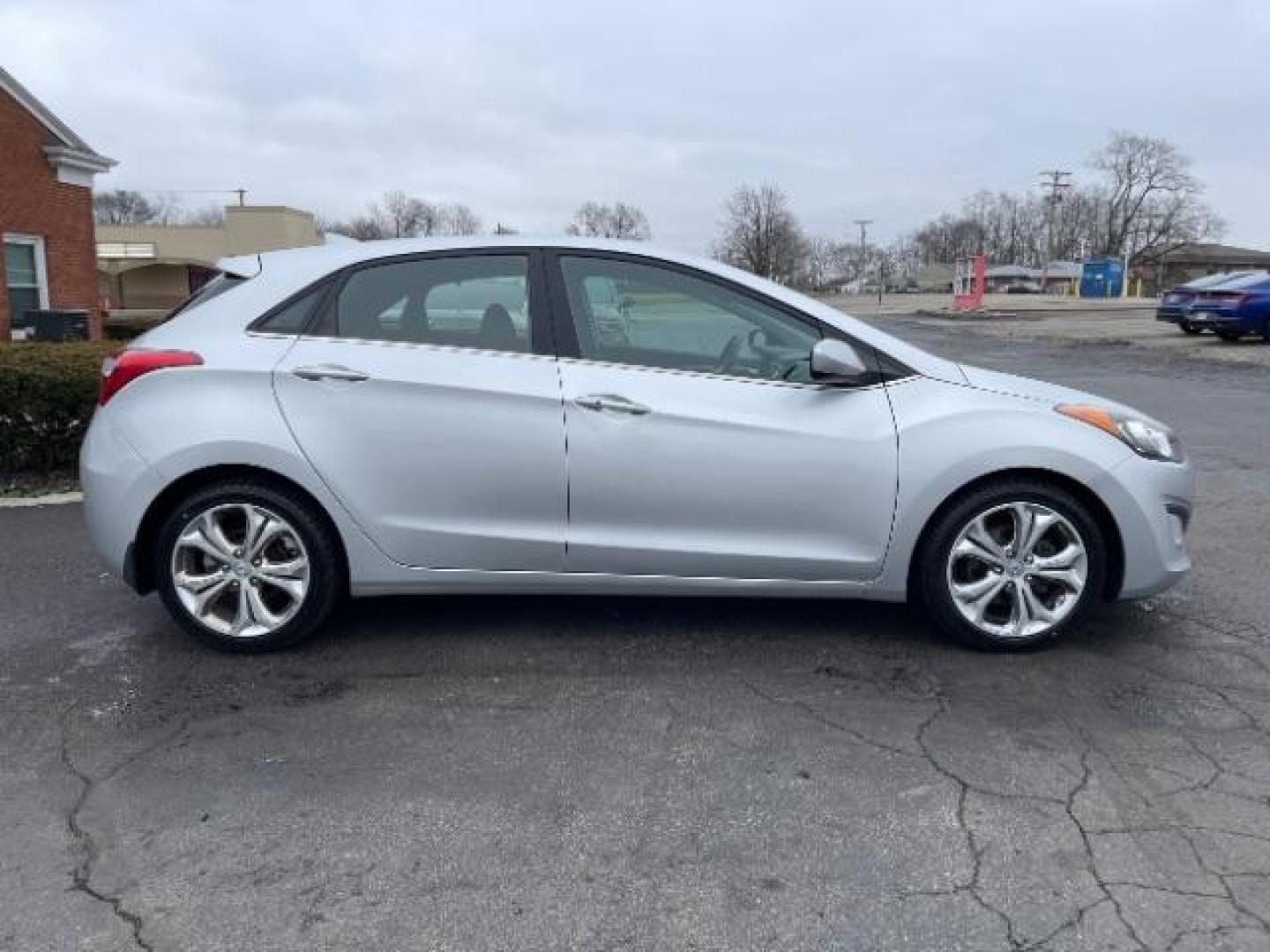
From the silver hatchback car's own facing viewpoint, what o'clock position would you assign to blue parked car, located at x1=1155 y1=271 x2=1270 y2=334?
The blue parked car is roughly at 10 o'clock from the silver hatchback car.

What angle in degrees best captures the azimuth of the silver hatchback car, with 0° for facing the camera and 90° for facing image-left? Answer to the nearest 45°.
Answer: approximately 270°

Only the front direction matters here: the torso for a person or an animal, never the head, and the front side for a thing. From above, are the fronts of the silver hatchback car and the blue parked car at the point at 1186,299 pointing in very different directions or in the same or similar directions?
very different directions

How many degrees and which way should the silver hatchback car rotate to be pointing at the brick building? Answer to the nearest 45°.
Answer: approximately 135° to its left

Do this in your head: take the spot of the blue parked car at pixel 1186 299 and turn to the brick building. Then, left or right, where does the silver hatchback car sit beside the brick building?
left

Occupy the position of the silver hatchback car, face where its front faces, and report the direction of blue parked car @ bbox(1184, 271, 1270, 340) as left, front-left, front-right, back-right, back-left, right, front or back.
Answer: front-left

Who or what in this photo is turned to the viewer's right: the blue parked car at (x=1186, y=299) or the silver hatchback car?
the silver hatchback car

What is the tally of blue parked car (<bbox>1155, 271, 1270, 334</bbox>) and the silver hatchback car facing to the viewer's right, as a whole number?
1

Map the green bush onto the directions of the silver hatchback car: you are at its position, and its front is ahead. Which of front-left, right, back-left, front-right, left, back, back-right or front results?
back-left
